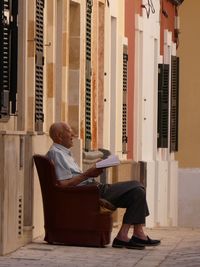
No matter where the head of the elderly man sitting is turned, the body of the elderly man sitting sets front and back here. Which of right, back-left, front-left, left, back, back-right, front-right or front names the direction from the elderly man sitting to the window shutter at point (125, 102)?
left

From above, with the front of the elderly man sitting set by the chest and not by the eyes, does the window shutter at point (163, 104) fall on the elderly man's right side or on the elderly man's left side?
on the elderly man's left side

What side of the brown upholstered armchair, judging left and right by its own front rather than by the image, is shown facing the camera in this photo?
right

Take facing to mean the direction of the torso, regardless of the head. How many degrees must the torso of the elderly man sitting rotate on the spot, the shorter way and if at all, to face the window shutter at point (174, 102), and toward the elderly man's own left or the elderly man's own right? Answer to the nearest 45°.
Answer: approximately 90° to the elderly man's own left

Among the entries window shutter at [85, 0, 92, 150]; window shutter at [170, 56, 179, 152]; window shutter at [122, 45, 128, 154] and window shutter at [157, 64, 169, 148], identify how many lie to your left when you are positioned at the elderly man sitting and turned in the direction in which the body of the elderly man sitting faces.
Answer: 4

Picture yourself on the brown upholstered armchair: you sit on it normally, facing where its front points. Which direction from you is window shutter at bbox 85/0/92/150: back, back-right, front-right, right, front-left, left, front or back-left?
left

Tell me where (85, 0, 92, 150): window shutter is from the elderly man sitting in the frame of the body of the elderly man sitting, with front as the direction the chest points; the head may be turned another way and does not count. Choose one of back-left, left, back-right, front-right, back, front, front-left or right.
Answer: left

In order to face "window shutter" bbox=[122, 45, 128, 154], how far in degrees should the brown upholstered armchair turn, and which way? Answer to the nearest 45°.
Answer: approximately 90° to its left

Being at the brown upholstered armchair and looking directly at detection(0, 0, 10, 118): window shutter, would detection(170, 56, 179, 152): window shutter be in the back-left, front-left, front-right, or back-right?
back-right

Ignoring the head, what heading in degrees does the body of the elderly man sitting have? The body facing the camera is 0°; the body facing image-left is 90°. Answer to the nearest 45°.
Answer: approximately 270°

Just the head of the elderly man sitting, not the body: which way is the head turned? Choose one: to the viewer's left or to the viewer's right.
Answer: to the viewer's right
